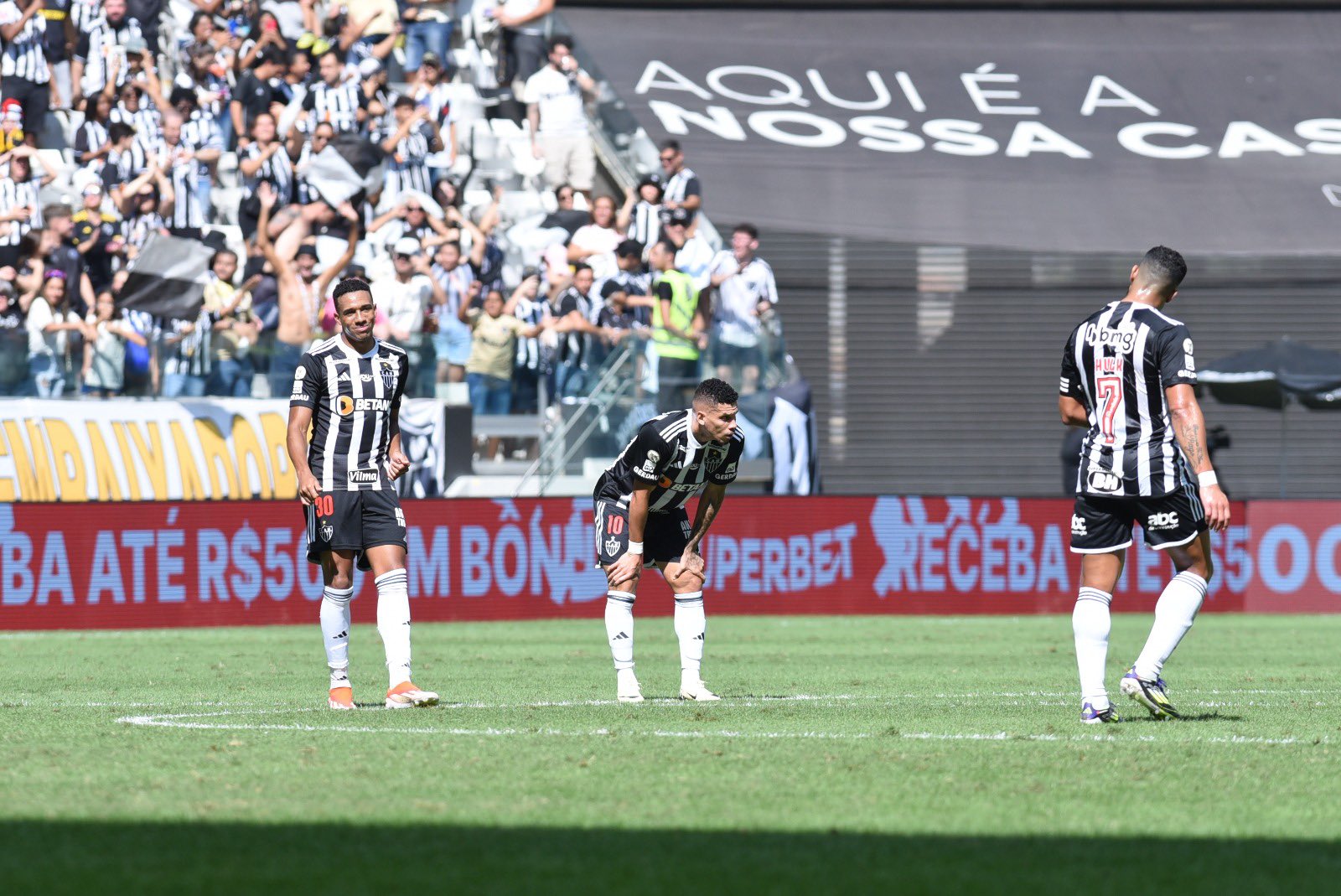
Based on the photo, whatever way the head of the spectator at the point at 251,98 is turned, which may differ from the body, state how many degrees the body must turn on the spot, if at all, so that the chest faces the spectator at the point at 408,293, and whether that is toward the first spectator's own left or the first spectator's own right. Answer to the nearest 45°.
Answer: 0° — they already face them

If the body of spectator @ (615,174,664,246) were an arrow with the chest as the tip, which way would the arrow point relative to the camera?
toward the camera

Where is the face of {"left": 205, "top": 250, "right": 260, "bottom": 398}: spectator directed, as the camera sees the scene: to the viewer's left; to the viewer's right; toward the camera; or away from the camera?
toward the camera

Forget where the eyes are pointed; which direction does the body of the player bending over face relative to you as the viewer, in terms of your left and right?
facing the viewer and to the right of the viewer

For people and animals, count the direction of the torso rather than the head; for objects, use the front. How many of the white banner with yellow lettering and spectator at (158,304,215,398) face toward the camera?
2

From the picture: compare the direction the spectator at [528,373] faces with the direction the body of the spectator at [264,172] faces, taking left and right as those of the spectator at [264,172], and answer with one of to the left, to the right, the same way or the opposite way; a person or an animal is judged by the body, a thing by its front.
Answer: the same way

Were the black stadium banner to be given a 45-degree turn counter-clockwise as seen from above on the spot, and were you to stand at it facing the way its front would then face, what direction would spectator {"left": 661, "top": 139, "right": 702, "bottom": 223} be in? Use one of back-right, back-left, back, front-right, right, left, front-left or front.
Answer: right

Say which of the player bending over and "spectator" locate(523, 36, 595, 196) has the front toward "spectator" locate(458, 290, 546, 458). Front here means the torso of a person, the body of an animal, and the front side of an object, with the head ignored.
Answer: "spectator" locate(523, 36, 595, 196)

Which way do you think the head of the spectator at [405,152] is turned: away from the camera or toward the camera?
toward the camera

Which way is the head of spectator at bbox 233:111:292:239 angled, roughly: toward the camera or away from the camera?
toward the camera

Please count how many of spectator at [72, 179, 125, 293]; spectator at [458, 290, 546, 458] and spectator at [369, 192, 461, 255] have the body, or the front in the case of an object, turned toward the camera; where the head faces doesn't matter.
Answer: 3

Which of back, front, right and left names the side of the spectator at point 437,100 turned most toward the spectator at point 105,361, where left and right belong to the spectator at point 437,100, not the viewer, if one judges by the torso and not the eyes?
front

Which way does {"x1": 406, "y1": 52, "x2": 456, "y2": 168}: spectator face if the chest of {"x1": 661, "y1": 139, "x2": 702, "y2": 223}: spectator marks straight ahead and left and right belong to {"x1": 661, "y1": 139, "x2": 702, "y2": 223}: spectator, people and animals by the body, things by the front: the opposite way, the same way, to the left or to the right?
the same way

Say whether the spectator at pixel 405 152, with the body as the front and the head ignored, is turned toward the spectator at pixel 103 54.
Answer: no

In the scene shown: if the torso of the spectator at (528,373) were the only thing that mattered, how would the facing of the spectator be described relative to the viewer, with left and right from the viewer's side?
facing the viewer

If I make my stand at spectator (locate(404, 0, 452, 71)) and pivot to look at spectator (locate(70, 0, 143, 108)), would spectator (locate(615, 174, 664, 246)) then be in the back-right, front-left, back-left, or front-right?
back-left

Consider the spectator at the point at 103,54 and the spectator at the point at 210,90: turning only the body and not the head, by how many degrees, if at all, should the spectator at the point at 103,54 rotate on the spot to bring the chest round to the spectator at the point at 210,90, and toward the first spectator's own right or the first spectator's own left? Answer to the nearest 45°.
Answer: approximately 45° to the first spectator's own left

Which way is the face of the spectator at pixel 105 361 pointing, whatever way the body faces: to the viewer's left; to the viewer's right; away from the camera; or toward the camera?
toward the camera

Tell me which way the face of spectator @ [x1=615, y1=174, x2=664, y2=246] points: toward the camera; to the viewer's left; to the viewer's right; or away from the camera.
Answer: toward the camera
